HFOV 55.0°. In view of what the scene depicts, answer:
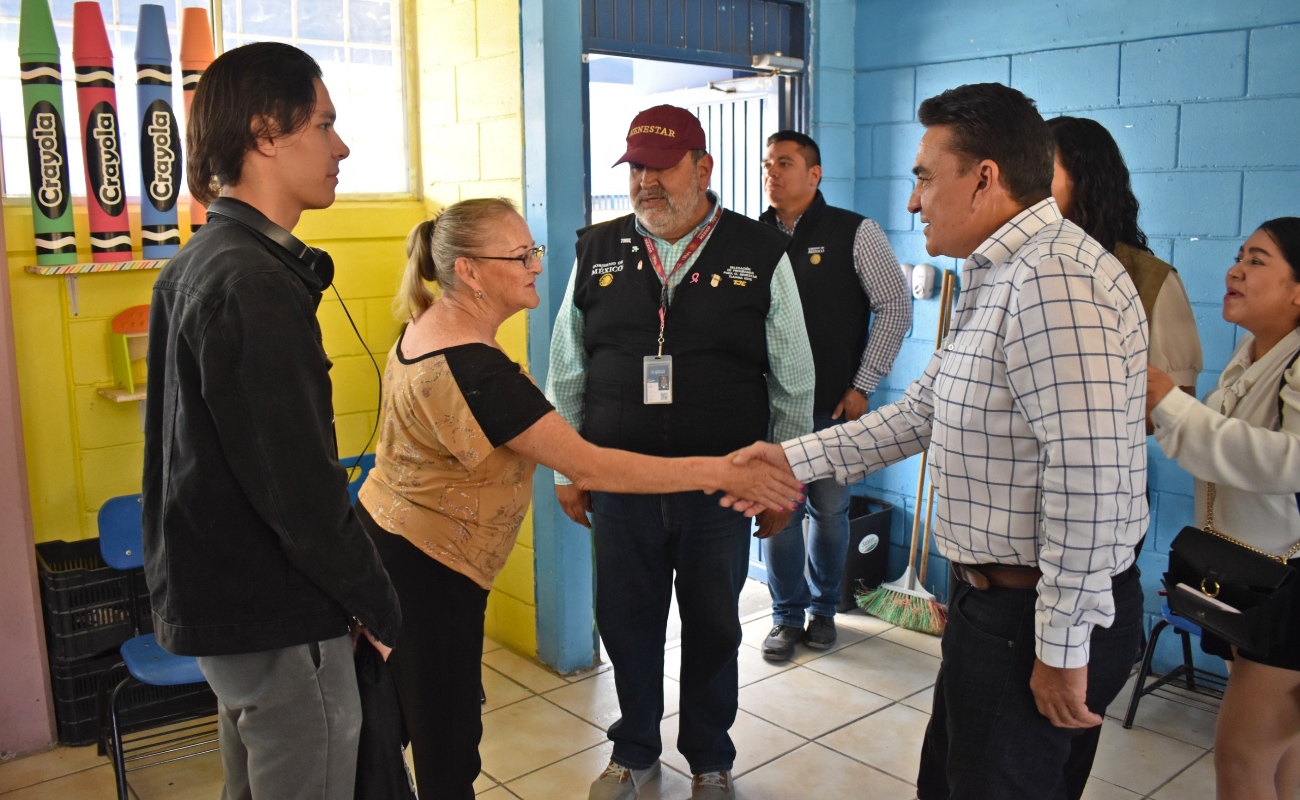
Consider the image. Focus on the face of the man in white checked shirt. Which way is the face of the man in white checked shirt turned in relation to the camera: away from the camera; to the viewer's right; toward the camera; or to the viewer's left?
to the viewer's left

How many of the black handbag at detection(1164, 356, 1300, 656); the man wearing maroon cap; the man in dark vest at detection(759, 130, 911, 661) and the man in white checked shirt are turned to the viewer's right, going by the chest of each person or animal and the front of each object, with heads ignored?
0

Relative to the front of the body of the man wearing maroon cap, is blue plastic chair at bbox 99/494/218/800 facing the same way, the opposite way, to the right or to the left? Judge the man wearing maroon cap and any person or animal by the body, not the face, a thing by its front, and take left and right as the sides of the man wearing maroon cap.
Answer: to the left

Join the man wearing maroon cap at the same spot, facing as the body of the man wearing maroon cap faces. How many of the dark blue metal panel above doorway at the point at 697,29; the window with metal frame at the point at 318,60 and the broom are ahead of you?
0

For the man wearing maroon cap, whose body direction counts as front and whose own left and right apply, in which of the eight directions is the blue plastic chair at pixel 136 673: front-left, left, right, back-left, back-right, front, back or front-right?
right

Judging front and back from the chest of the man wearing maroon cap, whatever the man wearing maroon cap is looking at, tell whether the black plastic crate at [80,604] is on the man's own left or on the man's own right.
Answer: on the man's own right

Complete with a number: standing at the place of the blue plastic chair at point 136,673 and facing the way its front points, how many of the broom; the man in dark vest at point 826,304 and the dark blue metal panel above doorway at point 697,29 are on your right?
0

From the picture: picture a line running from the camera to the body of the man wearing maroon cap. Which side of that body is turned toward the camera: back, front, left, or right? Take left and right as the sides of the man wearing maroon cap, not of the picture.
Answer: front

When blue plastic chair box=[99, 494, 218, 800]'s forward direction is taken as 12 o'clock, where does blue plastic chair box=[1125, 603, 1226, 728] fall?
blue plastic chair box=[1125, 603, 1226, 728] is roughly at 11 o'clock from blue plastic chair box=[99, 494, 218, 800].

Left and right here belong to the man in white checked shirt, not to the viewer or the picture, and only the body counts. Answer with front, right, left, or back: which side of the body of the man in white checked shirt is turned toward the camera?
left

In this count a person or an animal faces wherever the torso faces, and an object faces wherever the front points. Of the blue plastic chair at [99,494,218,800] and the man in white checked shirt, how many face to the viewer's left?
1

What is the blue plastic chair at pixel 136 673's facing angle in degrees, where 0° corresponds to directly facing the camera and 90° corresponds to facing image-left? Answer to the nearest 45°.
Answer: approximately 315°

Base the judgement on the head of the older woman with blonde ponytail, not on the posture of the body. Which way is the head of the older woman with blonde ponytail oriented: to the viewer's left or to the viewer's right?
to the viewer's right

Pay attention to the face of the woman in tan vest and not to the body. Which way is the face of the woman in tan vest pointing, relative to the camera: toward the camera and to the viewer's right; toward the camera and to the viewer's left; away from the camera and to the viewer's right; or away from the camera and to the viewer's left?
away from the camera and to the viewer's left

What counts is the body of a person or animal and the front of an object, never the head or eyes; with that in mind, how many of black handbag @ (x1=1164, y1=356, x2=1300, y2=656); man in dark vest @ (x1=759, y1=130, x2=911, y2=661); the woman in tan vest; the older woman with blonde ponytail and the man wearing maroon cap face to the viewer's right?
1

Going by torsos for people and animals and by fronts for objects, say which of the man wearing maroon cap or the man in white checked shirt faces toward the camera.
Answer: the man wearing maroon cap

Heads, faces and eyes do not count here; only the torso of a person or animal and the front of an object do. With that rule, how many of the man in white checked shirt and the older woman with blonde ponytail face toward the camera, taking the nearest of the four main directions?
0

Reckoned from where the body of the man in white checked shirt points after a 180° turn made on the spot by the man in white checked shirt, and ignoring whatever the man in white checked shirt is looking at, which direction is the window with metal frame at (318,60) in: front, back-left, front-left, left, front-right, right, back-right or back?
back-left
